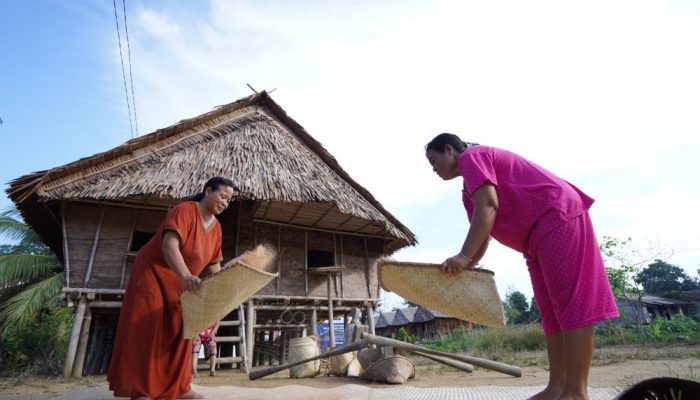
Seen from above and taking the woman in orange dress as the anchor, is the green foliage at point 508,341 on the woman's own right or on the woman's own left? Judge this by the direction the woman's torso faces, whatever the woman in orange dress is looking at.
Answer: on the woman's own left

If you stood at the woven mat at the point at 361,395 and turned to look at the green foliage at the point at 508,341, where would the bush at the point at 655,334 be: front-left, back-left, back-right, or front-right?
front-right

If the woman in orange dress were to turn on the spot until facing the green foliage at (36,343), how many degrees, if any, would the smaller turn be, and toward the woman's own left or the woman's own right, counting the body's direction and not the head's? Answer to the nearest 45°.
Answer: approximately 135° to the woman's own left

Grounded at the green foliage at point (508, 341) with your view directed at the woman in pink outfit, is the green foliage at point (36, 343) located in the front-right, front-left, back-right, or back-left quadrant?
front-right

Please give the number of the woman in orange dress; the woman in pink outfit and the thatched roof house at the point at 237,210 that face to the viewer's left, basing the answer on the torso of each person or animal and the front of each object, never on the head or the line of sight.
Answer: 1

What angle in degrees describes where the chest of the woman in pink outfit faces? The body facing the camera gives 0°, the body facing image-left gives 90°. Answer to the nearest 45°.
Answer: approximately 90°

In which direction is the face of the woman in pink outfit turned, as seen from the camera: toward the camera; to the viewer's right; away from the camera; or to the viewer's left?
to the viewer's left

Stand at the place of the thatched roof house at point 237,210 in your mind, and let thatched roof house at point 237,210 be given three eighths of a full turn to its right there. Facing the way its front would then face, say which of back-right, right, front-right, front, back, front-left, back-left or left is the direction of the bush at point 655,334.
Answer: back-right

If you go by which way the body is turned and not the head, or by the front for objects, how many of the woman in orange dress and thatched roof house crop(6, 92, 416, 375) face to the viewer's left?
0

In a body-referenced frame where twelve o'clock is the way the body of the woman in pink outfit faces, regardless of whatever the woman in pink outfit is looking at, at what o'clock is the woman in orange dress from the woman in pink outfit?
The woman in orange dress is roughly at 12 o'clock from the woman in pink outfit.

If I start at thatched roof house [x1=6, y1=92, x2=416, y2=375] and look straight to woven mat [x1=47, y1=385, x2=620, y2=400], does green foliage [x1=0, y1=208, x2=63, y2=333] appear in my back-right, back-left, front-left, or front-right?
back-right

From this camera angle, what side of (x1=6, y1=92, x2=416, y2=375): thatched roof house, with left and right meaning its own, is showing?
front

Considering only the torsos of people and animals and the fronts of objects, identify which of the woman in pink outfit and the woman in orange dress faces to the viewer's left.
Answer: the woman in pink outfit

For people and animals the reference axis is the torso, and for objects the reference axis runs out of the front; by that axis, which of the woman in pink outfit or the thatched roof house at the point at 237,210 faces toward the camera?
the thatched roof house

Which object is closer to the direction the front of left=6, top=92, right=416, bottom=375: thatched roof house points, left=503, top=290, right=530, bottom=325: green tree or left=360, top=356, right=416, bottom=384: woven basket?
the woven basket

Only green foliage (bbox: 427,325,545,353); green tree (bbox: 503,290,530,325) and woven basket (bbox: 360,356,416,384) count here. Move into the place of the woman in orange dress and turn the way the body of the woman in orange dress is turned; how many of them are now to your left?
3

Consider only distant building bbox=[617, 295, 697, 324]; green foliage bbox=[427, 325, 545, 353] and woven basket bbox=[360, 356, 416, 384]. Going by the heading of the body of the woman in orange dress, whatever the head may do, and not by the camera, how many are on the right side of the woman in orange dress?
0

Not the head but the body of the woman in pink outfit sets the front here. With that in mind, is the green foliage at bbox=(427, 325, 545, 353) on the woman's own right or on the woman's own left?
on the woman's own right

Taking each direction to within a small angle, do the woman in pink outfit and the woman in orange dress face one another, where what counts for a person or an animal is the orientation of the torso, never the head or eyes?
yes
